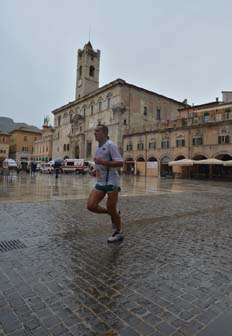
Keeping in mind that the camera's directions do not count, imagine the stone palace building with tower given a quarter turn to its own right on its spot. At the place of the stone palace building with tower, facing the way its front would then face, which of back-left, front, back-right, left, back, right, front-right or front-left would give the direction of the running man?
back-left

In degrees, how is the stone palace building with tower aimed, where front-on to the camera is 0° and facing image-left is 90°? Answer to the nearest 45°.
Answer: approximately 45°
